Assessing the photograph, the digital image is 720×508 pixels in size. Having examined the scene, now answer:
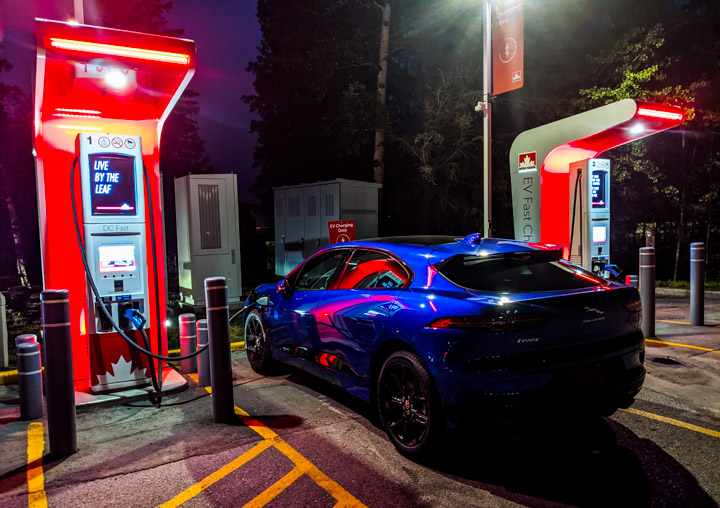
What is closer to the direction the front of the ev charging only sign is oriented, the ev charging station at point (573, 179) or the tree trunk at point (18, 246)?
the ev charging station

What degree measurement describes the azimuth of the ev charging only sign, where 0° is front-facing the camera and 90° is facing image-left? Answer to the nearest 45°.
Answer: approximately 0°

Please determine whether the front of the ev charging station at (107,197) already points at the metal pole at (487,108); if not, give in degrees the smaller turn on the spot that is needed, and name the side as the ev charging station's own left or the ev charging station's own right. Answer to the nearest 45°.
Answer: approximately 90° to the ev charging station's own left

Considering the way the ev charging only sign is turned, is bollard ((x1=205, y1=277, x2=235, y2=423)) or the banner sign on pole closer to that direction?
the bollard

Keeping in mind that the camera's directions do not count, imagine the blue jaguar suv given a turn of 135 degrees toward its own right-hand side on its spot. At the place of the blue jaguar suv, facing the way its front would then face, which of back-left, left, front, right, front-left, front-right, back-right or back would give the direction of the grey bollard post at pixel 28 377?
back

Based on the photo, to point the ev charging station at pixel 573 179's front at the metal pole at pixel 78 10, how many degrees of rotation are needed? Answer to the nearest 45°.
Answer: approximately 90° to its right

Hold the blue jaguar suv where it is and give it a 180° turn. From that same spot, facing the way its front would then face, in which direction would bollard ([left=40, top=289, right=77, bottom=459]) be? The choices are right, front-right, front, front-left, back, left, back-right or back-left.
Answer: back-right

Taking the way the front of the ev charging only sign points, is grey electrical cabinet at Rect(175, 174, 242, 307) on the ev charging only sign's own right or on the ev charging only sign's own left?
on the ev charging only sign's own right

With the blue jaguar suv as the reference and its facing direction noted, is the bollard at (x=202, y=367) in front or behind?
in front

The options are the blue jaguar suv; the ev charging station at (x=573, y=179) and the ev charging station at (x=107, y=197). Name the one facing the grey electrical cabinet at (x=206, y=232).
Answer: the blue jaguar suv

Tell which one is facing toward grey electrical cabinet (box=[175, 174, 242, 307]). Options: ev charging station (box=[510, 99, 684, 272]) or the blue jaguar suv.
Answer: the blue jaguar suv

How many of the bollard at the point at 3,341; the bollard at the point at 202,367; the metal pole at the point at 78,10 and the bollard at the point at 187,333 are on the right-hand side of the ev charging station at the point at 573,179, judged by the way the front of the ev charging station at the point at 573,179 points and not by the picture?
4

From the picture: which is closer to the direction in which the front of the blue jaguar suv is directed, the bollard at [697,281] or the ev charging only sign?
the ev charging only sign
